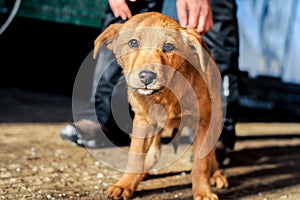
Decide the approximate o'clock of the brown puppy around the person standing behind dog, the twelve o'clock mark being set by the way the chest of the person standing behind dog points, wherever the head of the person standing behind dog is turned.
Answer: The brown puppy is roughly at 1 o'clock from the person standing behind dog.

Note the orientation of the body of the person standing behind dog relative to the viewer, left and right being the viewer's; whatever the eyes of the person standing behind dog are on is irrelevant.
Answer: facing the viewer
